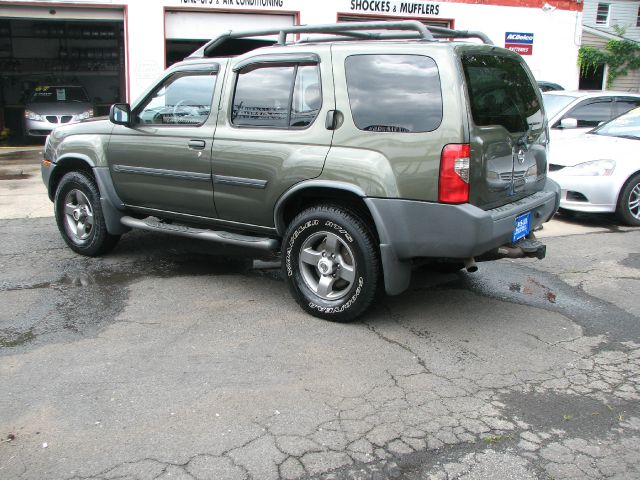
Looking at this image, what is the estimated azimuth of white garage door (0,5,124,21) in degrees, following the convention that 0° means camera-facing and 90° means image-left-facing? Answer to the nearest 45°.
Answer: approximately 0°

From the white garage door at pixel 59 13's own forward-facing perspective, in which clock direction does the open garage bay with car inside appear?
The open garage bay with car inside is roughly at 6 o'clock from the white garage door.

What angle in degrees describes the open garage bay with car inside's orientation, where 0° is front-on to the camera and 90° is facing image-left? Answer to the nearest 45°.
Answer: approximately 0°

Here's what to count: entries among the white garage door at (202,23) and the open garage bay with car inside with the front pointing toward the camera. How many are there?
2

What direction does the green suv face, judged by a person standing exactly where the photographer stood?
facing away from the viewer and to the left of the viewer

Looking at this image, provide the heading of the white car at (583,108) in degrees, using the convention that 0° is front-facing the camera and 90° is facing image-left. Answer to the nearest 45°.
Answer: approximately 45°

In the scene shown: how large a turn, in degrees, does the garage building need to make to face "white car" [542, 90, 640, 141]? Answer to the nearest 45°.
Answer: approximately 45° to its left
